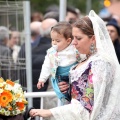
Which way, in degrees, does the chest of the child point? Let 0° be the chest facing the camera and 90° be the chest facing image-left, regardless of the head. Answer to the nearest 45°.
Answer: approximately 45°

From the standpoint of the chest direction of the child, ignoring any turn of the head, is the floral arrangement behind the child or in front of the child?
in front
